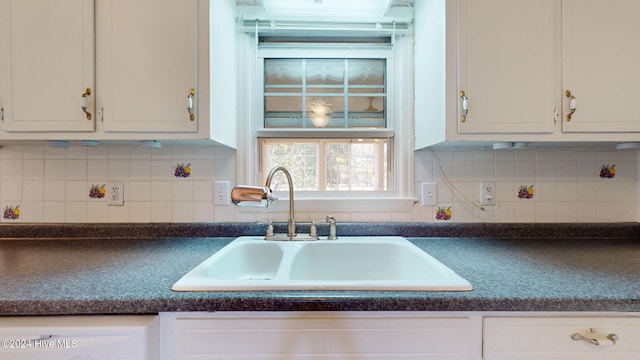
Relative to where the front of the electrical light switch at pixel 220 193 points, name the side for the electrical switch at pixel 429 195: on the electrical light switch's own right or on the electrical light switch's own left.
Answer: on the electrical light switch's own left

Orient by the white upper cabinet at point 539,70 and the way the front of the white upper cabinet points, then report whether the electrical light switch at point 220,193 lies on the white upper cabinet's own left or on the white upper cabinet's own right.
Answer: on the white upper cabinet's own right

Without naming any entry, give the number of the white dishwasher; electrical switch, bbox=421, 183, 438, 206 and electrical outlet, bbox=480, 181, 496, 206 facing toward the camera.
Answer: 3

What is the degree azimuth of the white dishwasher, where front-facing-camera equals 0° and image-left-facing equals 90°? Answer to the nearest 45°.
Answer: approximately 0°

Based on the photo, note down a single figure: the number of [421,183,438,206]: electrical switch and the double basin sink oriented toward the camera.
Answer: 2

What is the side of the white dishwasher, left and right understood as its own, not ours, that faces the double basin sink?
left

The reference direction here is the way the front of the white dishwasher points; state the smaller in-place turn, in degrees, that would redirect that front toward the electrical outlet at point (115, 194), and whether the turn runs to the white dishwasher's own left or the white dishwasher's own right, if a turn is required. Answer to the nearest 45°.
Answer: approximately 180°

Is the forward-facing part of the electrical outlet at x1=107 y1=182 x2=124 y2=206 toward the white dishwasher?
yes

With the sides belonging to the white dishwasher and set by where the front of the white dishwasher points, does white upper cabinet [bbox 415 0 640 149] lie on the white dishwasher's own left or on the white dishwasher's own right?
on the white dishwasher's own left
